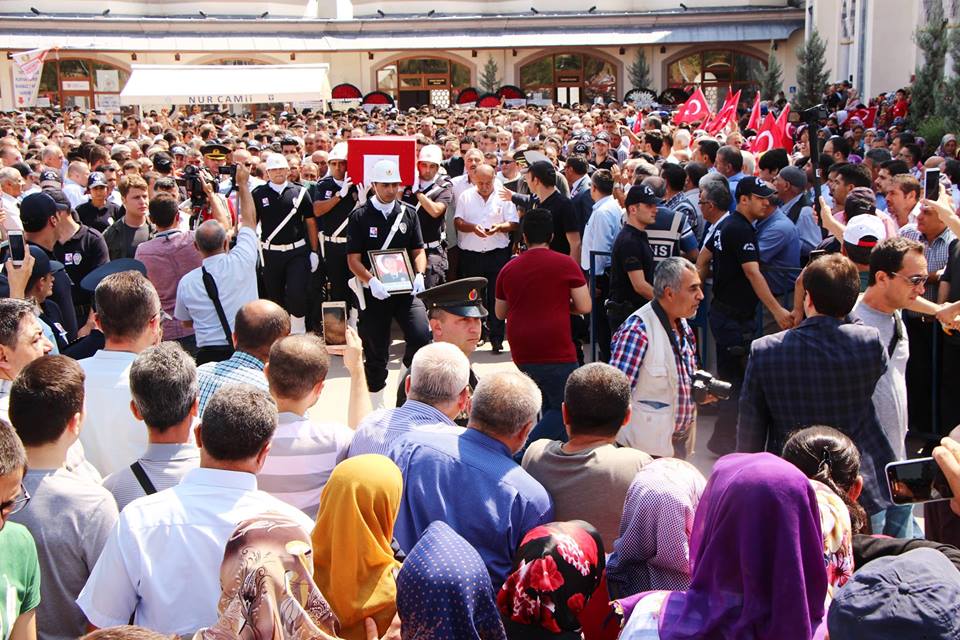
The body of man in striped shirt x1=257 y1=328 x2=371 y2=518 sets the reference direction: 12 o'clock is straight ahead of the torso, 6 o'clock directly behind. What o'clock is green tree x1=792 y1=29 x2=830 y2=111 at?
The green tree is roughly at 1 o'clock from the man in striped shirt.

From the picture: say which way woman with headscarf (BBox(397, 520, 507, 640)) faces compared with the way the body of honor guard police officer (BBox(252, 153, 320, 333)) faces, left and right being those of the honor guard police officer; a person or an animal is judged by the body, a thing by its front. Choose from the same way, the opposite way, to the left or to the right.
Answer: the opposite way

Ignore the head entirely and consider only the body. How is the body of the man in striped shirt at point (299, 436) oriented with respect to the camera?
away from the camera

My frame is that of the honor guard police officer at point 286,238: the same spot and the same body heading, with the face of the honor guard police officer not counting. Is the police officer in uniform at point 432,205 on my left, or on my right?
on my left

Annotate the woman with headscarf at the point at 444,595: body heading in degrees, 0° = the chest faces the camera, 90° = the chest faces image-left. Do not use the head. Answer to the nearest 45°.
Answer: approximately 180°

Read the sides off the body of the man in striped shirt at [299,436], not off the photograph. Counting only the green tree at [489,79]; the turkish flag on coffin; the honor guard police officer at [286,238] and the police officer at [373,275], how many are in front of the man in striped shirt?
4

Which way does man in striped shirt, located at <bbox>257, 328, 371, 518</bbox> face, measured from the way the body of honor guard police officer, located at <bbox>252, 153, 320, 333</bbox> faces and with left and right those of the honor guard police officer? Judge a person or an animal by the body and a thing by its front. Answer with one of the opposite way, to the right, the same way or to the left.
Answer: the opposite way

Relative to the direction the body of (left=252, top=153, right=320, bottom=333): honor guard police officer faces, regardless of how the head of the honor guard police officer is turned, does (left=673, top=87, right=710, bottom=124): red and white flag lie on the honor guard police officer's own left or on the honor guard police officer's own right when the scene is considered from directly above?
on the honor guard police officer's own left

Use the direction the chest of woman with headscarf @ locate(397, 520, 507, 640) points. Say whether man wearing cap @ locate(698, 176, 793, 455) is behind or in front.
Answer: in front

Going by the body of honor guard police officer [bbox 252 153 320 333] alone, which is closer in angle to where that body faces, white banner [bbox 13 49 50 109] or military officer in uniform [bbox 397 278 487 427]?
the military officer in uniform

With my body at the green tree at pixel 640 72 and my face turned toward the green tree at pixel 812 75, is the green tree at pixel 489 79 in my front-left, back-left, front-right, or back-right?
back-right

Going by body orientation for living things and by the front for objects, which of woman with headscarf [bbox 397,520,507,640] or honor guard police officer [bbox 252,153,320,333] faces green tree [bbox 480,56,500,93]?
the woman with headscarf

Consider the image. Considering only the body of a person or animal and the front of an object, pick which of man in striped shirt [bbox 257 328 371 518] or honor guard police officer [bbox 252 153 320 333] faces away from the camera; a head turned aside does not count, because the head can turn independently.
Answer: the man in striped shirt

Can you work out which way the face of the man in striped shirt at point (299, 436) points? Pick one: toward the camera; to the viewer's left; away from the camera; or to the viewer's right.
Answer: away from the camera

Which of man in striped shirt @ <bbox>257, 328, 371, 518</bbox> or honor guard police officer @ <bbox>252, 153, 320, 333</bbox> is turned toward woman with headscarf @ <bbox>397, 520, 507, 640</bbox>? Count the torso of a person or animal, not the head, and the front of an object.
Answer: the honor guard police officer

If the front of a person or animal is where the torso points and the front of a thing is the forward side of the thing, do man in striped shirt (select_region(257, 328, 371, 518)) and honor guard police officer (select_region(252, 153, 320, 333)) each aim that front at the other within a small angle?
yes
